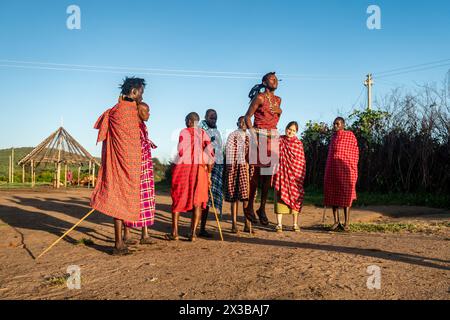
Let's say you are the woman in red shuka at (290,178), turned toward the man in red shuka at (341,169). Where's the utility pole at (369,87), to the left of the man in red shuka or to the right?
left

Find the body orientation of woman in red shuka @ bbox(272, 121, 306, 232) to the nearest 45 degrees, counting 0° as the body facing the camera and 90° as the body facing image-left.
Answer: approximately 0°

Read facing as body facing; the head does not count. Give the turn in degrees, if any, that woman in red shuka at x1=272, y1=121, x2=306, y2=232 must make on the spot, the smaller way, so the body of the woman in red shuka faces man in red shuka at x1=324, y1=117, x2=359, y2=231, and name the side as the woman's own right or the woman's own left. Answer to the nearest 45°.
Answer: approximately 135° to the woman's own left

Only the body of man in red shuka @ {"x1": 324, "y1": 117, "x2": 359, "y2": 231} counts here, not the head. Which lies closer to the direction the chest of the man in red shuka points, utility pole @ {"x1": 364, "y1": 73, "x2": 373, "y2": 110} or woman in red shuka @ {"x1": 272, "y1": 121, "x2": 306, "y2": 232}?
the woman in red shuka

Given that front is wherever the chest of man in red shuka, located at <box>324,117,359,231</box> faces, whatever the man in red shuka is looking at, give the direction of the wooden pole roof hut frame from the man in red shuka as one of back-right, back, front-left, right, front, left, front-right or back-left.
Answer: right

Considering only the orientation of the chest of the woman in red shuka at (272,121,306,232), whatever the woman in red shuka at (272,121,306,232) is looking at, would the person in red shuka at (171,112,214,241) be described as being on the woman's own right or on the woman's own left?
on the woman's own right

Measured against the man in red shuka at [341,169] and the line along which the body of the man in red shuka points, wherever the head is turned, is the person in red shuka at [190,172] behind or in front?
in front

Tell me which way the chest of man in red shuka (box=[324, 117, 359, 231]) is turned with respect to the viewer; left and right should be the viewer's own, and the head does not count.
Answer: facing the viewer and to the left of the viewer

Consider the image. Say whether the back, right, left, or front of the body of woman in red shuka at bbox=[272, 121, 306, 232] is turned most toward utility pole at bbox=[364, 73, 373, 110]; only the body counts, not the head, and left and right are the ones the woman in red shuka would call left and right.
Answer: back

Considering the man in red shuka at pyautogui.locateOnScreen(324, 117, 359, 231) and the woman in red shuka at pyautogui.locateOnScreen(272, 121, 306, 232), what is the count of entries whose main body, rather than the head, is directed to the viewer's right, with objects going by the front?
0
